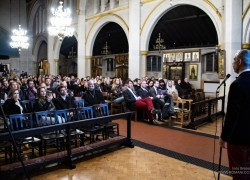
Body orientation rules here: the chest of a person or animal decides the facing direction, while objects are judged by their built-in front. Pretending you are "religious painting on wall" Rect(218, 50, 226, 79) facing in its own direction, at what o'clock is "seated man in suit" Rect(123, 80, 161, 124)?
The seated man in suit is roughly at 12 o'clock from the religious painting on wall.

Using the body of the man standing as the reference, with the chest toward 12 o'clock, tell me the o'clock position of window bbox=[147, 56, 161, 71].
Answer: The window is roughly at 1 o'clock from the man standing.

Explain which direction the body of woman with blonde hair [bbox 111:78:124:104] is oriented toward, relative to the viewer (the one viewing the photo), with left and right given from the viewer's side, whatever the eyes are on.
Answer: facing the viewer and to the right of the viewer

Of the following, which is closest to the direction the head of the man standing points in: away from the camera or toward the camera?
away from the camera

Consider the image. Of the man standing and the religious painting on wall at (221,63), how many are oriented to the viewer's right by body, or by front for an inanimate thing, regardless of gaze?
0

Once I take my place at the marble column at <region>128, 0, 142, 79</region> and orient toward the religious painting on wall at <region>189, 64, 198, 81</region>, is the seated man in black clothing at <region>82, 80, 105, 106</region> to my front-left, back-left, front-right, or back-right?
back-right

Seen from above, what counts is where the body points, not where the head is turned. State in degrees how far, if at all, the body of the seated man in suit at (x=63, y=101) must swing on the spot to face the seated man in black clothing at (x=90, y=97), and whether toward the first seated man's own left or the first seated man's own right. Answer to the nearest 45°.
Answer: approximately 90° to the first seated man's own left

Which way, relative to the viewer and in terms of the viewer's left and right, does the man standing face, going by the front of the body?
facing away from the viewer and to the left of the viewer
